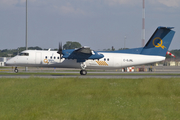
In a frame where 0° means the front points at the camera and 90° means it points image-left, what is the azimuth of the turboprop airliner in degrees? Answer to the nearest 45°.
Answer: approximately 90°
